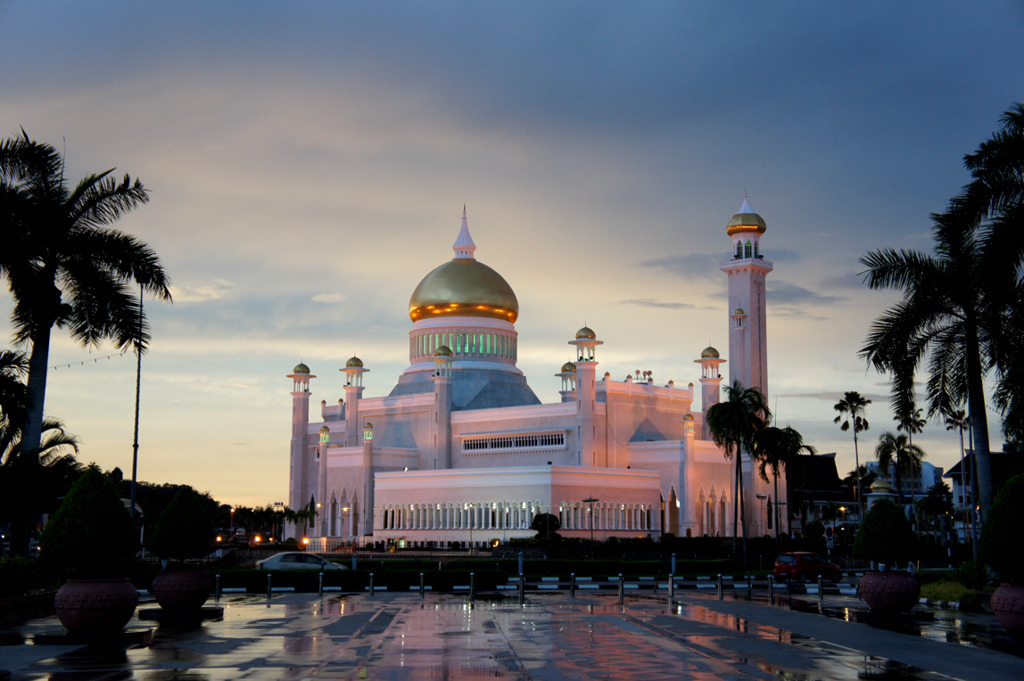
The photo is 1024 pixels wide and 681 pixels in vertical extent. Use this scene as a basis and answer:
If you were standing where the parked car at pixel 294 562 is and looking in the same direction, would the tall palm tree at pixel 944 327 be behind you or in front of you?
in front

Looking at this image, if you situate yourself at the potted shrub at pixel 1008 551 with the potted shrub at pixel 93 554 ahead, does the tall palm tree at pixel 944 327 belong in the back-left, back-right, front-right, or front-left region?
back-right

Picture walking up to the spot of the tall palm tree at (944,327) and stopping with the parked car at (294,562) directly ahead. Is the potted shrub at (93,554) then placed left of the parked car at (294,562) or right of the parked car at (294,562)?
left

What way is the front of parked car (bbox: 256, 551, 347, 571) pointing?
to the viewer's right

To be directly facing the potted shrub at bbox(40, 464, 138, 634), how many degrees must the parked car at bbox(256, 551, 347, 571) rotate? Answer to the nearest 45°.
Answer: approximately 90° to its right

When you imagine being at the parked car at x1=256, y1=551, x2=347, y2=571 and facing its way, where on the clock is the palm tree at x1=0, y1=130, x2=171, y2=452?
The palm tree is roughly at 4 o'clock from the parked car.

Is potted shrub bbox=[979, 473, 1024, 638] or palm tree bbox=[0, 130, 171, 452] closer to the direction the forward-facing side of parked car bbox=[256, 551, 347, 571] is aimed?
the potted shrub

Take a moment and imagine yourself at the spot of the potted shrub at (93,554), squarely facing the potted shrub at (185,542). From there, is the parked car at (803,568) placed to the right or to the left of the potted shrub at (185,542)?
right
